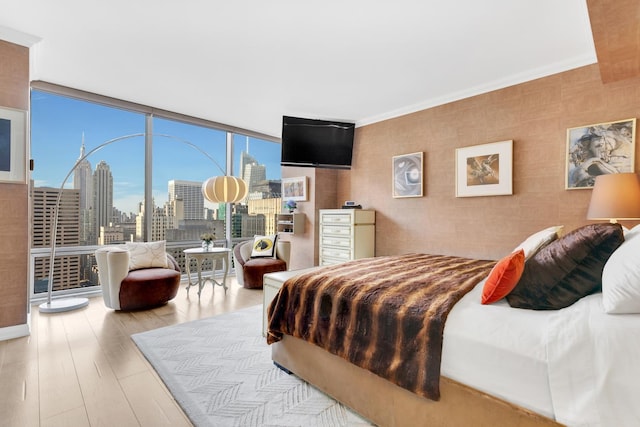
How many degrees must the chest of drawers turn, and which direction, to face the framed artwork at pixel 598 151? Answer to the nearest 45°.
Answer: approximately 90° to its left

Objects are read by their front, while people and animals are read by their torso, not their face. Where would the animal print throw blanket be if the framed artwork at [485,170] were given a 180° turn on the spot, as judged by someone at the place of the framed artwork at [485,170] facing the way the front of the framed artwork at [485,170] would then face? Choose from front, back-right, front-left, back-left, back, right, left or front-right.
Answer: back-right

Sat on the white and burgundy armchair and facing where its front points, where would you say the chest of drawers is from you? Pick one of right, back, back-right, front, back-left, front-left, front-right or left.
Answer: front-left

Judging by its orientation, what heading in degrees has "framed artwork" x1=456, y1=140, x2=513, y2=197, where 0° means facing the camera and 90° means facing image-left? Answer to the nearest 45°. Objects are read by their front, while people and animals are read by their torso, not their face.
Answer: approximately 45°

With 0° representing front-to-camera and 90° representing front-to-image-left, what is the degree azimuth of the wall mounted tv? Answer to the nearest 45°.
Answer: approximately 315°

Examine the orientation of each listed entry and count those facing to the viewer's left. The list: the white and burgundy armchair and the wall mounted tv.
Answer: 0

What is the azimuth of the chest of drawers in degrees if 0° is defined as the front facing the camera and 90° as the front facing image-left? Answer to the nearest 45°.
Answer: approximately 45°

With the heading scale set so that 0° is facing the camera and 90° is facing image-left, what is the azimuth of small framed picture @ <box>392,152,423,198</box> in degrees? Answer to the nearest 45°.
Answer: approximately 45°

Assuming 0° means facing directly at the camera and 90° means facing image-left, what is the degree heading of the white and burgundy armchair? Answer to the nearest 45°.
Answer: approximately 315°

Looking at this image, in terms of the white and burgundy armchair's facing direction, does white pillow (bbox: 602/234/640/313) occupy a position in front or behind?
in front

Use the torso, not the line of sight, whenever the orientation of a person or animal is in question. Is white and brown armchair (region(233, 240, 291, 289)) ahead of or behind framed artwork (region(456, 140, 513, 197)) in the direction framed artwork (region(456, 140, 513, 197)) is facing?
ahead
